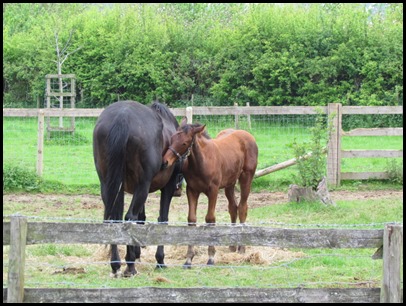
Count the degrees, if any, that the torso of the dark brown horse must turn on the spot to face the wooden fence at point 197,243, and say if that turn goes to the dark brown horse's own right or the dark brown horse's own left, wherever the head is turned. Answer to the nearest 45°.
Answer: approximately 135° to the dark brown horse's own right

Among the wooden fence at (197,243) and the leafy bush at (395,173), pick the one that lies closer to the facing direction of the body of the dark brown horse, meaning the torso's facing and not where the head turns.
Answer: the leafy bush

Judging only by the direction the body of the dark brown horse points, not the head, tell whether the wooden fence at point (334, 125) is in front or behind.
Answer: in front

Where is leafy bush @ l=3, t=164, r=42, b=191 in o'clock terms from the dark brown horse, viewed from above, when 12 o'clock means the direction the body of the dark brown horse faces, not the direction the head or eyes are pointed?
The leafy bush is roughly at 10 o'clock from the dark brown horse.

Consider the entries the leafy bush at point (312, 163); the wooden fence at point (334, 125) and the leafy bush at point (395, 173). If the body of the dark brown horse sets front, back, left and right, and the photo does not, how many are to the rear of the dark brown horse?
0

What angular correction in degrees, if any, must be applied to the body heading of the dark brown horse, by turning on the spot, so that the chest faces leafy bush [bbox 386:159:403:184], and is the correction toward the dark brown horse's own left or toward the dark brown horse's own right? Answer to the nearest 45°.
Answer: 0° — it already faces it

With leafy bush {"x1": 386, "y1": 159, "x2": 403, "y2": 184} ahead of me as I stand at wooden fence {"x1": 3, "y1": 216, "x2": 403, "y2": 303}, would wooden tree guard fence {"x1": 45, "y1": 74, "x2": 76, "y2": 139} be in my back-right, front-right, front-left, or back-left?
front-left

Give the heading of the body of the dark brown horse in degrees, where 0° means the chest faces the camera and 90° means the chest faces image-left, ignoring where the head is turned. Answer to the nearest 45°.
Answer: approximately 225°
